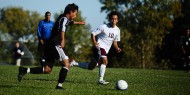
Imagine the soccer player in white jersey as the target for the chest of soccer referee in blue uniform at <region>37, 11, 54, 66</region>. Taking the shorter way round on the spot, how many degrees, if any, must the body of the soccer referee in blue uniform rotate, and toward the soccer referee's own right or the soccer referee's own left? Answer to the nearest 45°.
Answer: approximately 45° to the soccer referee's own left

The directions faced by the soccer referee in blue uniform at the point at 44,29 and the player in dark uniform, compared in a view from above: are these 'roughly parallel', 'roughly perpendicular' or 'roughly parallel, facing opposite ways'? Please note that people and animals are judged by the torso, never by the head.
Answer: roughly perpendicular

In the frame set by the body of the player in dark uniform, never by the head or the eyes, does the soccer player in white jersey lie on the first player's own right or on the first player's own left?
on the first player's own left

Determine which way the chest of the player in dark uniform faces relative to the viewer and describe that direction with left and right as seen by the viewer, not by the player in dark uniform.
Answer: facing to the right of the viewer
